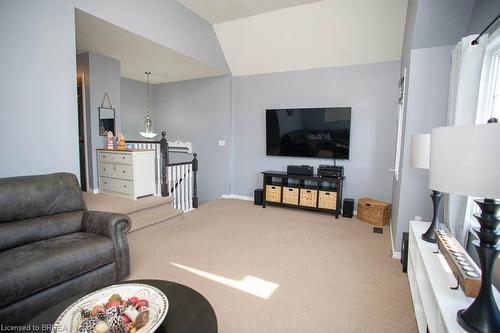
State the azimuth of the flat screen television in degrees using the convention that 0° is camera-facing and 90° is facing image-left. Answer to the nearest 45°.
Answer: approximately 0°

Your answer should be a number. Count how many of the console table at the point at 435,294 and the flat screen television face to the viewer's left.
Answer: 1

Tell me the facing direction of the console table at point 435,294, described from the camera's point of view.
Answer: facing to the left of the viewer

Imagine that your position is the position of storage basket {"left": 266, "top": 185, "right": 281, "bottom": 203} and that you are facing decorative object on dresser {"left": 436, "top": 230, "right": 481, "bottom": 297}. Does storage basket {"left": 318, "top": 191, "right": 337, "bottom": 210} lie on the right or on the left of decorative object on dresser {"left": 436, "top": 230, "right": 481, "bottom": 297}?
left

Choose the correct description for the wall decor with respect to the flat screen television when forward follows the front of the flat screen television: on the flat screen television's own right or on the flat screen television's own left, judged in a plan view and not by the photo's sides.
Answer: on the flat screen television's own right

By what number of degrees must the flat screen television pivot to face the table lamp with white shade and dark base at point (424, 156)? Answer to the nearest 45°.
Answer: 0° — it already faces it

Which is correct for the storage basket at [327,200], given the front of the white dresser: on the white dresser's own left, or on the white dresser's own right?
on the white dresser's own left
